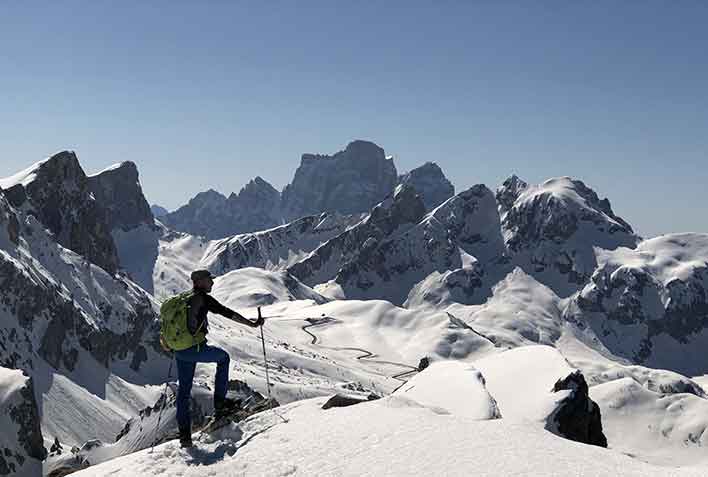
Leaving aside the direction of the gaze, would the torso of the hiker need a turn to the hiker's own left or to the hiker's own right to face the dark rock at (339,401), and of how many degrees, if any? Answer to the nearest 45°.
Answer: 0° — they already face it

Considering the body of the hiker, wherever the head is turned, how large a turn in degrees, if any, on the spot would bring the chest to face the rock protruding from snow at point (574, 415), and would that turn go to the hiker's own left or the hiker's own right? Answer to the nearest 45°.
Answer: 0° — they already face it

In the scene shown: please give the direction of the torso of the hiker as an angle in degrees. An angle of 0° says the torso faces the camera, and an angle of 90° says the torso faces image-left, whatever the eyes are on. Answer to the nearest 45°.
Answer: approximately 225°
